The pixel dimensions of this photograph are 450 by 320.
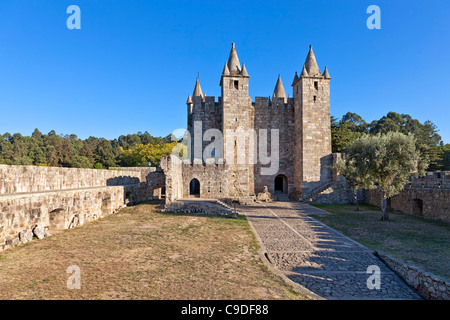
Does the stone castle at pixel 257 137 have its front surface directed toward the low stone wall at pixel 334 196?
no

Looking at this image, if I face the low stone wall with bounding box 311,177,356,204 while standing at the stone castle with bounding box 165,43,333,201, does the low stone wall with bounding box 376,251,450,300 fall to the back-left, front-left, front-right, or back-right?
front-right

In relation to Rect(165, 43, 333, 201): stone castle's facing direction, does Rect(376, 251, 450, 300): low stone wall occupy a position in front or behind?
in front

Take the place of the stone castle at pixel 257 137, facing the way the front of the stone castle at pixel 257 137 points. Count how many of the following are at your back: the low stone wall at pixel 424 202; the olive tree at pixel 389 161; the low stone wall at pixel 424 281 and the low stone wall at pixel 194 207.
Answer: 0

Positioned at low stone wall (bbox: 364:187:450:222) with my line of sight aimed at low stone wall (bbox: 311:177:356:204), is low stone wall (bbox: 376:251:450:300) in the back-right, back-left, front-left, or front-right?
back-left

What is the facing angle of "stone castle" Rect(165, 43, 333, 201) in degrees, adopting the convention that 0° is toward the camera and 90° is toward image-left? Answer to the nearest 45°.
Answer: approximately 0°

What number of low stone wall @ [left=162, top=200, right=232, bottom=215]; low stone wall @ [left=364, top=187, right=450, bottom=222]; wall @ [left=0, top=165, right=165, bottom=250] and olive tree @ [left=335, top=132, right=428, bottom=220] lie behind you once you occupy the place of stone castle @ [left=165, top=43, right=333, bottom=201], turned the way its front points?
0

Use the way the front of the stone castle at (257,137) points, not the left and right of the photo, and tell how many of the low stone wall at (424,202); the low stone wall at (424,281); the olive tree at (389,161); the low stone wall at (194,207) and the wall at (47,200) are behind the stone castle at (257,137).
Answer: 0

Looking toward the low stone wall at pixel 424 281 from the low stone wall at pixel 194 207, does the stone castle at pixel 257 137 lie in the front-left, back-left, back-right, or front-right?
back-left

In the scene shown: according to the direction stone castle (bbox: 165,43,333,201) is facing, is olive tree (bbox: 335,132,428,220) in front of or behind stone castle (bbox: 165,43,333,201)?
in front
